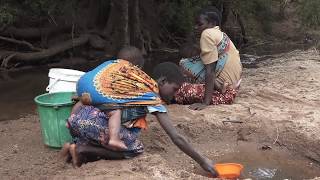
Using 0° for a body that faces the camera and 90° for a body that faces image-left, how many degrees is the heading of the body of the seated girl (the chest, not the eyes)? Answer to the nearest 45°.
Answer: approximately 90°

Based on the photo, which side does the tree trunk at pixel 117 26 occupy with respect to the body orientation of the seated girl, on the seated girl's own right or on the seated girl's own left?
on the seated girl's own right

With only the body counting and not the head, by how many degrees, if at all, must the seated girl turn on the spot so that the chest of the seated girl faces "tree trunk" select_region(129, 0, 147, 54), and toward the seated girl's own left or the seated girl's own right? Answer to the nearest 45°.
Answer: approximately 90° to the seated girl's own right
